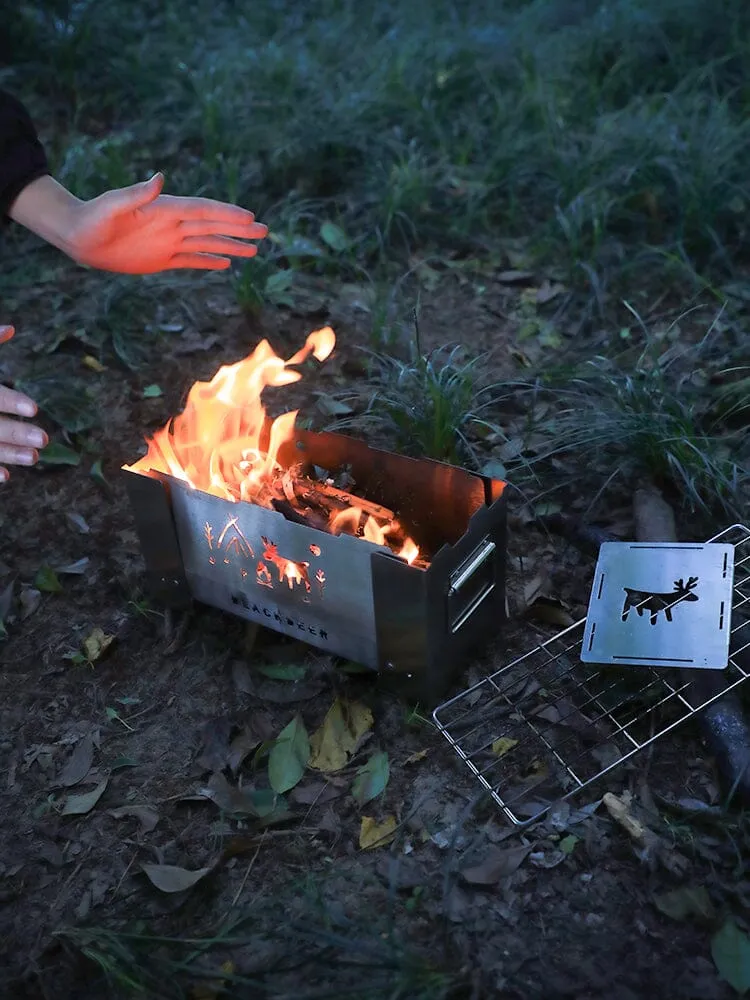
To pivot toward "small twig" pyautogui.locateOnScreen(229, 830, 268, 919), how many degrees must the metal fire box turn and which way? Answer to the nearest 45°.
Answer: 0° — it already faces it

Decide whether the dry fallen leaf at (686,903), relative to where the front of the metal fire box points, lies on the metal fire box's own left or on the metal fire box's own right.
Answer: on the metal fire box's own left

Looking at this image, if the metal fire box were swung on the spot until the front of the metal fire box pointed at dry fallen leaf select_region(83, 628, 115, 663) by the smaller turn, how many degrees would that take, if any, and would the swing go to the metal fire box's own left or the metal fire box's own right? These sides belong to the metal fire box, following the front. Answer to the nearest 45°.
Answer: approximately 45° to the metal fire box's own right

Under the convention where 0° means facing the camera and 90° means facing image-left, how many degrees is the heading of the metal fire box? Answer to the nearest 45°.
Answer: approximately 45°

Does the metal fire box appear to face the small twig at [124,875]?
yes

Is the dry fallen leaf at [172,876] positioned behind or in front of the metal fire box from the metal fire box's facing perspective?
in front
